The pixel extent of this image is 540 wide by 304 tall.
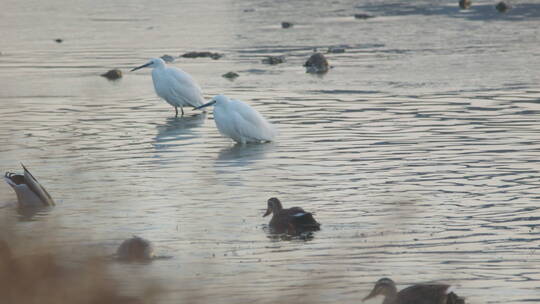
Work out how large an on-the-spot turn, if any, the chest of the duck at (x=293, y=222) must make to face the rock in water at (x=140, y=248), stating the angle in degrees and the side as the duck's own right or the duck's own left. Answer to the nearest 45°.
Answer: approximately 45° to the duck's own left

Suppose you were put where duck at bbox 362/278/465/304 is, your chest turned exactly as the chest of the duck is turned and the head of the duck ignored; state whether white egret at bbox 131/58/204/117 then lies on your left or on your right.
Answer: on your right

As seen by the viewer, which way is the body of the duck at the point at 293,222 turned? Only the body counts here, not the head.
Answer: to the viewer's left

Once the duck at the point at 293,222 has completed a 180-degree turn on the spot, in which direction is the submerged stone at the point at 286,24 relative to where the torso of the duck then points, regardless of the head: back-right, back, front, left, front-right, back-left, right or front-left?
left

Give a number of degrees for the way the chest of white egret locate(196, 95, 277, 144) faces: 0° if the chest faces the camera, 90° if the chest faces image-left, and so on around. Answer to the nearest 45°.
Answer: approximately 90°

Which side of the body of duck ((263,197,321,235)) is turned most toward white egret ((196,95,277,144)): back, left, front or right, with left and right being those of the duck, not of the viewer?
right

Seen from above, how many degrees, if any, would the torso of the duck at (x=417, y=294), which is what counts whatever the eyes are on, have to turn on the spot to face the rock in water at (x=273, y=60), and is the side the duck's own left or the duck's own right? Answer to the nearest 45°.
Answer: approximately 90° to the duck's own right

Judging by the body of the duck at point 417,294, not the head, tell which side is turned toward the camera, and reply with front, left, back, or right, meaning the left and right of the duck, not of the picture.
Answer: left

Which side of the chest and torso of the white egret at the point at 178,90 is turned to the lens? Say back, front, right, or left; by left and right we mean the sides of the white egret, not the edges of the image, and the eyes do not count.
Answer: left

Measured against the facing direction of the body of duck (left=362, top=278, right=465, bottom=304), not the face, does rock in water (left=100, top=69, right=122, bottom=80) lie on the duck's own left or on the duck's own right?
on the duck's own right

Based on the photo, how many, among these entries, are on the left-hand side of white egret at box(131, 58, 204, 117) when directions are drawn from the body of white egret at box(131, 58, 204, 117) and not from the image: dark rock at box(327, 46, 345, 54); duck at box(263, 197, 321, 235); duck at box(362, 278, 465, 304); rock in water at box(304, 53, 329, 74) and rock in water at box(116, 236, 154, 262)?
3

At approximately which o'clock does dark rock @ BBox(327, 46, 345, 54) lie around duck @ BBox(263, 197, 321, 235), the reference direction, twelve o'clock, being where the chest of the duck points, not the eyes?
The dark rock is roughly at 3 o'clock from the duck.

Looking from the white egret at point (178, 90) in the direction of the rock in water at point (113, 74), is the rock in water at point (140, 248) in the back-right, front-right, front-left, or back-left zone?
back-left

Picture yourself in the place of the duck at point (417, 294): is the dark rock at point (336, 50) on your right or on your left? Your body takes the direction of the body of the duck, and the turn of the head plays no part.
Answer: on your right
